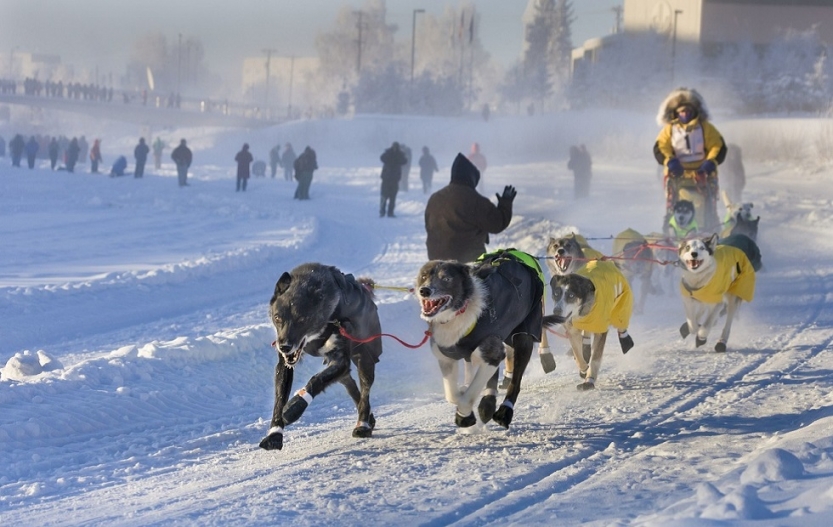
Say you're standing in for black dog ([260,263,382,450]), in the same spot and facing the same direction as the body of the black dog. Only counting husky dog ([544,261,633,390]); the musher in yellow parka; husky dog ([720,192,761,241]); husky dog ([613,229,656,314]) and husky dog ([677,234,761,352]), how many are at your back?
5

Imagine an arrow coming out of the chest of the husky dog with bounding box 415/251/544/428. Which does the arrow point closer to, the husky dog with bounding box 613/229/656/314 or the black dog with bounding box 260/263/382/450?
the black dog

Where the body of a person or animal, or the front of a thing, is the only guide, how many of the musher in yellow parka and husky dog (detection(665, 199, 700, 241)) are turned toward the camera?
2

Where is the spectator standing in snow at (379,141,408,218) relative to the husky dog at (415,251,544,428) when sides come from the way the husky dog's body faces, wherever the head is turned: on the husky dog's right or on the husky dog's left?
on the husky dog's right

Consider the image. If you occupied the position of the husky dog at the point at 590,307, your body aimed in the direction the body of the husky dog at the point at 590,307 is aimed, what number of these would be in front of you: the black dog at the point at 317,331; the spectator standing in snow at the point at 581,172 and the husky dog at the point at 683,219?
1

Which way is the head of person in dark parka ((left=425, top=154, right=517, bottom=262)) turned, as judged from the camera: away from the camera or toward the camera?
away from the camera

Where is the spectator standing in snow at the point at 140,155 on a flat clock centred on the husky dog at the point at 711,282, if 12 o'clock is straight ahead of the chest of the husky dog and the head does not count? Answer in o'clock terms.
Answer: The spectator standing in snow is roughly at 3 o'clock from the husky dog.

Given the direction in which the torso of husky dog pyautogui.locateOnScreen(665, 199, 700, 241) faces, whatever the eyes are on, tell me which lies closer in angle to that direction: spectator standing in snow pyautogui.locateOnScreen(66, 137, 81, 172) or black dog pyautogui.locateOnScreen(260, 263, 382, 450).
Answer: the black dog

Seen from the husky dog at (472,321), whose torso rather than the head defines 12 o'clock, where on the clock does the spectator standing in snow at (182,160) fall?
The spectator standing in snow is roughly at 4 o'clock from the husky dog.

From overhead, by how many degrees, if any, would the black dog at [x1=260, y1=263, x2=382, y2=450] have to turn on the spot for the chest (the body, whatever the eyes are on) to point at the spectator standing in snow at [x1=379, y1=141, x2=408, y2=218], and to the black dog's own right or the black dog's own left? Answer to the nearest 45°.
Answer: approximately 135° to the black dog's own right

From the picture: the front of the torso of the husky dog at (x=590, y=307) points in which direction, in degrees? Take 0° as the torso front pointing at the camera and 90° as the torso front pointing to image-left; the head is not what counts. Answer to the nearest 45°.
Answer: approximately 45°
